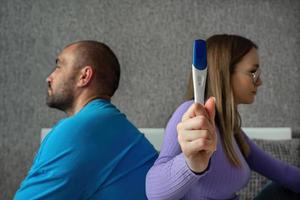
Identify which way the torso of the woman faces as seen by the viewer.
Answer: to the viewer's right

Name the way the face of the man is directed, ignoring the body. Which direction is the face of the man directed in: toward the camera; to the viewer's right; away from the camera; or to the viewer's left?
to the viewer's left

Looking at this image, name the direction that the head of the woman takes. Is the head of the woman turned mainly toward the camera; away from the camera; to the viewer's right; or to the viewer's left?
to the viewer's right
